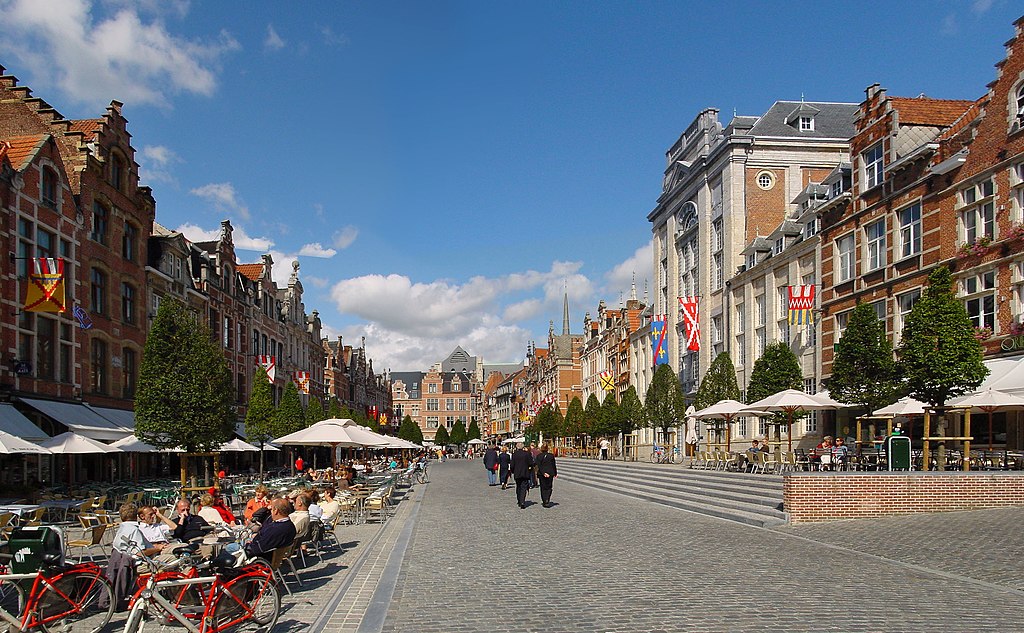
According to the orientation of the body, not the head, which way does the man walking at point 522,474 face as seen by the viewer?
away from the camera

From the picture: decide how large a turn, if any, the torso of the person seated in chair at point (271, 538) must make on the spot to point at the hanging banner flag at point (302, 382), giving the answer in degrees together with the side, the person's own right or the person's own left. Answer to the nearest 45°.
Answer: approximately 90° to the person's own right

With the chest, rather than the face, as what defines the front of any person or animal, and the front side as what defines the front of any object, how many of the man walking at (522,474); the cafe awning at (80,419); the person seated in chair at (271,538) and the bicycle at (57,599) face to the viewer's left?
2

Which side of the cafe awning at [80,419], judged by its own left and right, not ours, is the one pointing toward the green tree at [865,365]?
front

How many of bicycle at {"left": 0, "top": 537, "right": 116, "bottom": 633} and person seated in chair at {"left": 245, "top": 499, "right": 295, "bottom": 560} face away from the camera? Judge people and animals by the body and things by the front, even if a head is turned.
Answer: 0

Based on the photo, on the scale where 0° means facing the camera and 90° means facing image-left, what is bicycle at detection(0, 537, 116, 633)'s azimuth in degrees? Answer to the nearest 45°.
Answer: approximately 90°

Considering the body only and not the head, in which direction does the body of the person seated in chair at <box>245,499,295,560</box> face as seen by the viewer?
to the viewer's left
